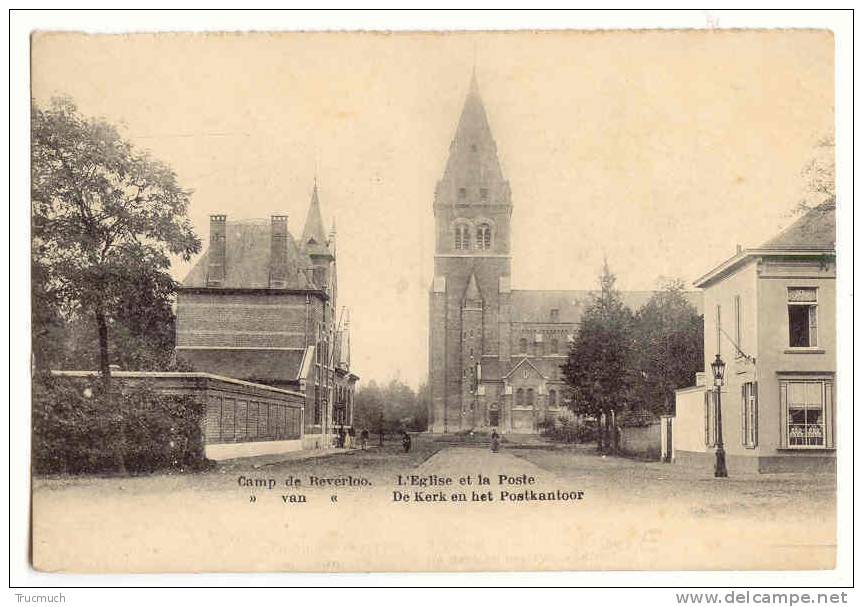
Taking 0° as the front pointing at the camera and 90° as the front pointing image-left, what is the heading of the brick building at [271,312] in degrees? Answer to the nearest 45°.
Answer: approximately 270°

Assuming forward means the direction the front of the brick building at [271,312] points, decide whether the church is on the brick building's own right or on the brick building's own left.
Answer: on the brick building's own left

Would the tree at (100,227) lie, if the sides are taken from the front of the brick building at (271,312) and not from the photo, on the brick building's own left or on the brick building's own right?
on the brick building's own right

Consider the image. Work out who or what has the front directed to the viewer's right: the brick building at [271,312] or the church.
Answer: the brick building
